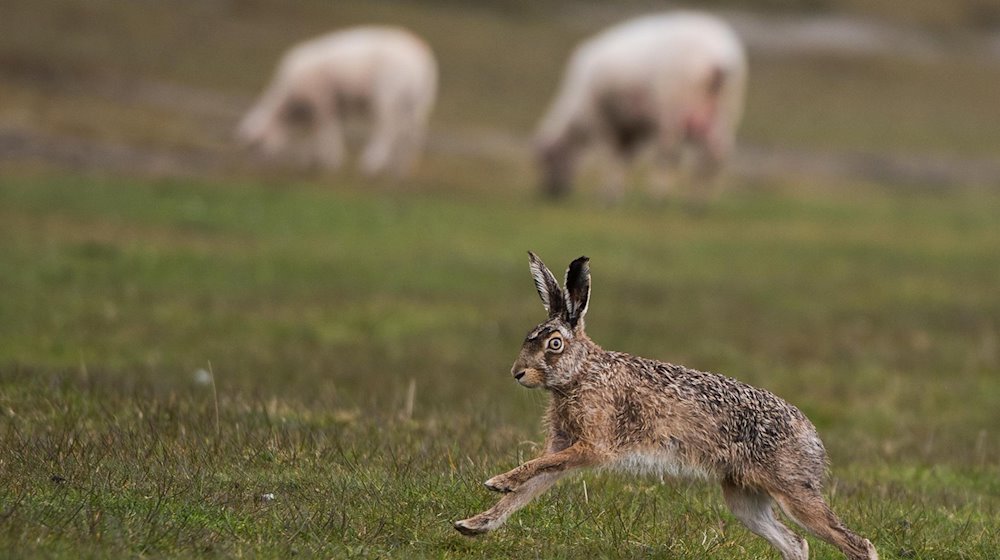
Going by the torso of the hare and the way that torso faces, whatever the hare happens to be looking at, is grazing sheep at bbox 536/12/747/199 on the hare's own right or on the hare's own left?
on the hare's own right

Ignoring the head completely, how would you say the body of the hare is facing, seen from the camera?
to the viewer's left

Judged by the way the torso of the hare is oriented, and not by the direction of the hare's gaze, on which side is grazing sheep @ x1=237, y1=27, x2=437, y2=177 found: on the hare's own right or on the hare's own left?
on the hare's own right
